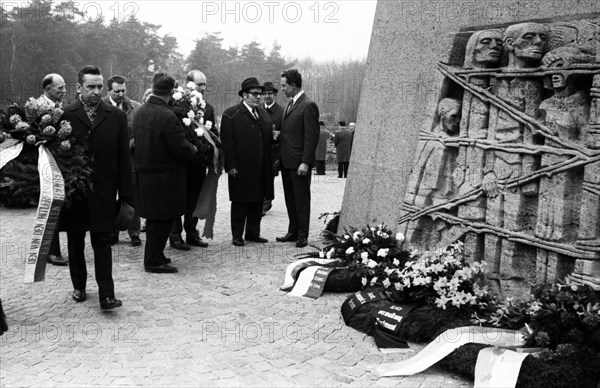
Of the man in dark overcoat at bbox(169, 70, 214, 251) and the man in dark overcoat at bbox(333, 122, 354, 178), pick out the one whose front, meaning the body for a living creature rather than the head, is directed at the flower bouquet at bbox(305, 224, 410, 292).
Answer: the man in dark overcoat at bbox(169, 70, 214, 251)

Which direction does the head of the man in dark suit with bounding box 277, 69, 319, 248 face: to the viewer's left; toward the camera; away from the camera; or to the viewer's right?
to the viewer's left

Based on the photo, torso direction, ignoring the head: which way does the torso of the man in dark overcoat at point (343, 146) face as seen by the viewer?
away from the camera

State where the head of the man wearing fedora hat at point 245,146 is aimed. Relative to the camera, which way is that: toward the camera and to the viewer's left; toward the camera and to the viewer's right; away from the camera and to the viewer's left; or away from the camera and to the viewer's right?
toward the camera and to the viewer's right

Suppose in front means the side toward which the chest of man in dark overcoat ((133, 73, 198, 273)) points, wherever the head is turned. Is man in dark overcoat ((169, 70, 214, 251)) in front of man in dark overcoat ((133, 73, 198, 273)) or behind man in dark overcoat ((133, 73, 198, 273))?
in front

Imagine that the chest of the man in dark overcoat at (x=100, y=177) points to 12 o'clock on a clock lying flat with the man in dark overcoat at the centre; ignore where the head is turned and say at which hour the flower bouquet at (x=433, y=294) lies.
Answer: The flower bouquet is roughly at 10 o'clock from the man in dark overcoat.

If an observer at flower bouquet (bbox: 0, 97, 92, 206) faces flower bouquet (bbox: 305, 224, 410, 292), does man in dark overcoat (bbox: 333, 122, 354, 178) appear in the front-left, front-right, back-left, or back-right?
front-left

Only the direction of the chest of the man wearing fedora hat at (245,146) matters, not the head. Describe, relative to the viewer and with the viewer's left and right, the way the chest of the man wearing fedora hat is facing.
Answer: facing the viewer and to the right of the viewer

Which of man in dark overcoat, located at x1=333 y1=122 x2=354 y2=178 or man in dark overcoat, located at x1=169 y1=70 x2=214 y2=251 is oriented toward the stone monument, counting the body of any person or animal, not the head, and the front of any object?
man in dark overcoat, located at x1=169 y1=70 x2=214 y2=251

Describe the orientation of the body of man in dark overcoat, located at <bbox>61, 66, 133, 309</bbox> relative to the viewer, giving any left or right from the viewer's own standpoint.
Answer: facing the viewer

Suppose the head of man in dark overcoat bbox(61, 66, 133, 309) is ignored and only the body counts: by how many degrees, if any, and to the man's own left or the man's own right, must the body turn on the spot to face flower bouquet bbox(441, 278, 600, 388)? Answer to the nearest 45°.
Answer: approximately 45° to the man's own left

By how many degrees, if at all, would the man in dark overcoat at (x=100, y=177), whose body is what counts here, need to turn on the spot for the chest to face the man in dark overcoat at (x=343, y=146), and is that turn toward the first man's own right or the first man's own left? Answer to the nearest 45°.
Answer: approximately 135° to the first man's own left
